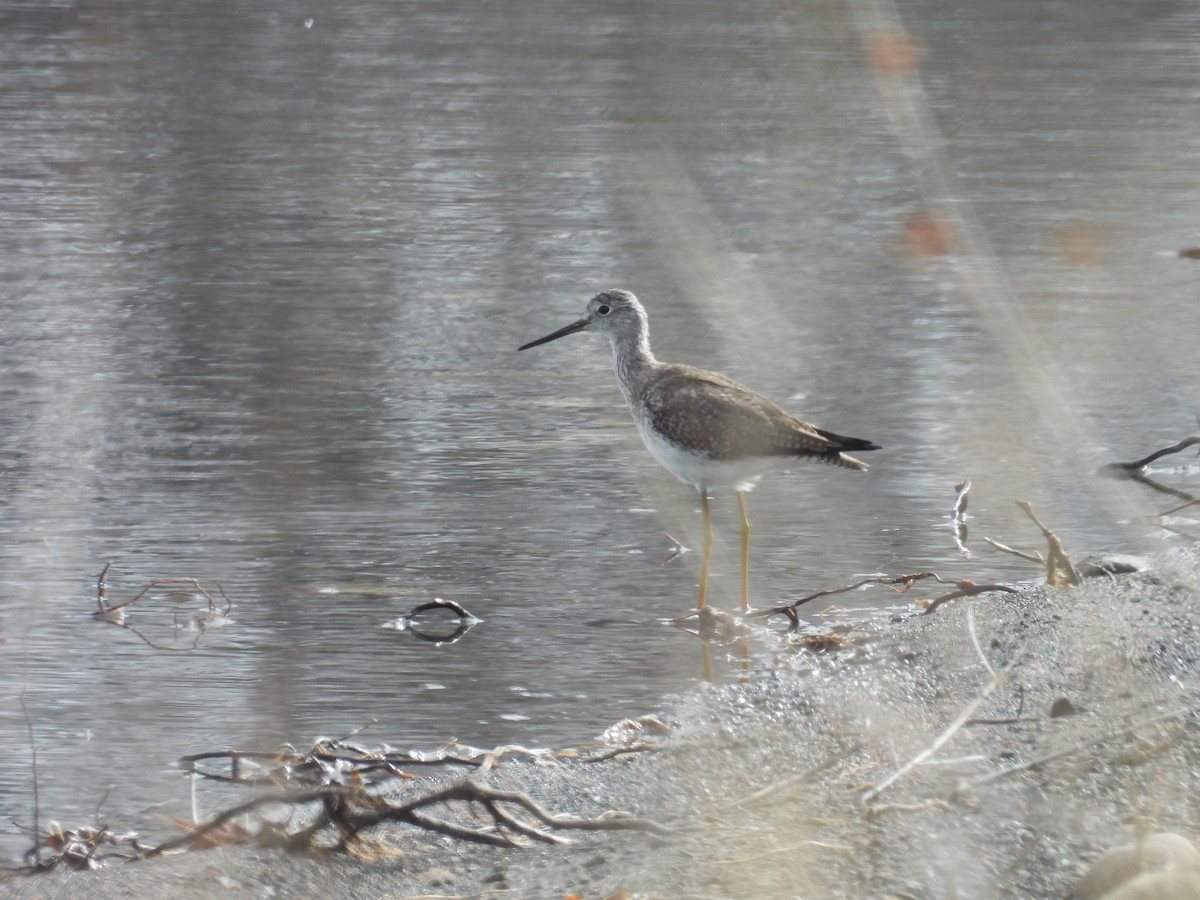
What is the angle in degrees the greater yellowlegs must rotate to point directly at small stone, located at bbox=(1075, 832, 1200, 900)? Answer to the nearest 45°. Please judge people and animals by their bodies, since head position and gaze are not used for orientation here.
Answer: approximately 90° to its left

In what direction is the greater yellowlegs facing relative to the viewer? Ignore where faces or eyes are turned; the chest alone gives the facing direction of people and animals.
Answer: to the viewer's left
